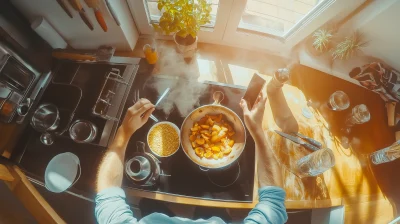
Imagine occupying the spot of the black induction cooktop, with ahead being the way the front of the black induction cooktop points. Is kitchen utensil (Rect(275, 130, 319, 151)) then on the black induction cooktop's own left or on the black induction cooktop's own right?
on the black induction cooktop's own left

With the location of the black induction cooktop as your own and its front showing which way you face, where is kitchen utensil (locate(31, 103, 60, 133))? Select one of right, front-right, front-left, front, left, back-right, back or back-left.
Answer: right

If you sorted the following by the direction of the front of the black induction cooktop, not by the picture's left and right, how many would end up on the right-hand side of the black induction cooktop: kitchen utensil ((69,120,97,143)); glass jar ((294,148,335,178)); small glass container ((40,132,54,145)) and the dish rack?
3

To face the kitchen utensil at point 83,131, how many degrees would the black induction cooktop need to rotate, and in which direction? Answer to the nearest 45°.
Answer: approximately 90° to its right

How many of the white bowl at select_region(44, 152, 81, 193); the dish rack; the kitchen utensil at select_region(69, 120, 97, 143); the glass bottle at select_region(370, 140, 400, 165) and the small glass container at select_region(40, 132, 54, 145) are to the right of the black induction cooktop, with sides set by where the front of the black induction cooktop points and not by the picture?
4

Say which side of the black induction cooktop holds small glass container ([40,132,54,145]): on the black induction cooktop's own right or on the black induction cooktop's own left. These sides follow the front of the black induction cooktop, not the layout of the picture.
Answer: on the black induction cooktop's own right

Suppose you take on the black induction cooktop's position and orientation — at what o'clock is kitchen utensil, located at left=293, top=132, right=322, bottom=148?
The kitchen utensil is roughly at 9 o'clock from the black induction cooktop.

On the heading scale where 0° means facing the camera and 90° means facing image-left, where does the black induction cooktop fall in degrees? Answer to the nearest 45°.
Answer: approximately 0°

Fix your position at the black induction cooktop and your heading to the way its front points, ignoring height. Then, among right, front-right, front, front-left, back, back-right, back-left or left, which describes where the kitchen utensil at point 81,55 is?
right

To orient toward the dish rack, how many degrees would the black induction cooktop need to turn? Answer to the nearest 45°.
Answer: approximately 90° to its right

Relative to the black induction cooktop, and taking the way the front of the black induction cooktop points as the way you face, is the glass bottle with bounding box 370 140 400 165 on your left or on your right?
on your left
